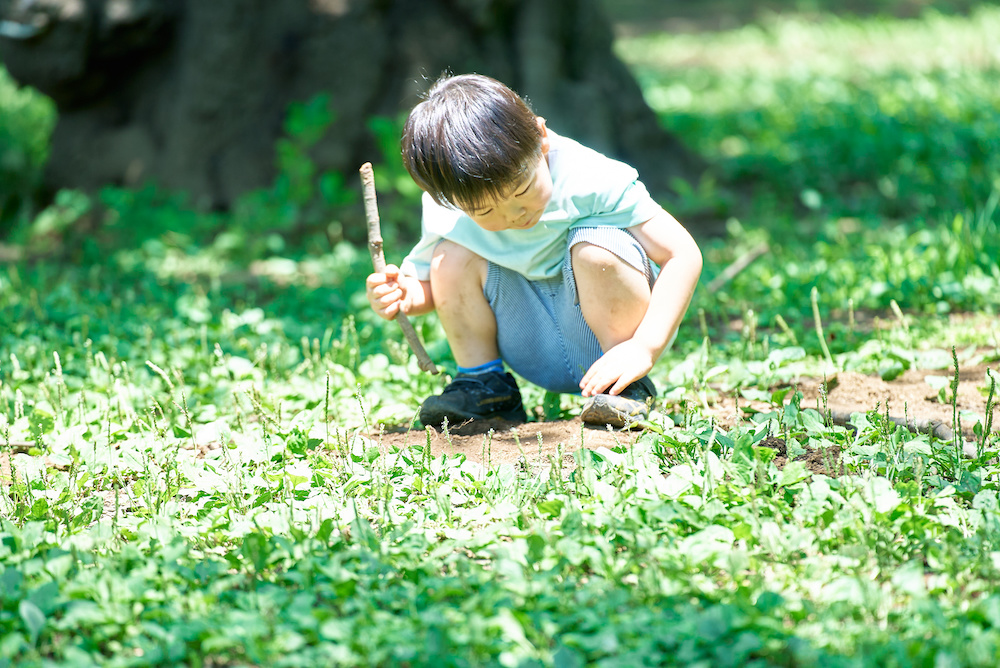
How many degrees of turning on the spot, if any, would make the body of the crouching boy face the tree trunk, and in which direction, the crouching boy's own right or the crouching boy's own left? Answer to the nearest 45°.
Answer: approximately 180°

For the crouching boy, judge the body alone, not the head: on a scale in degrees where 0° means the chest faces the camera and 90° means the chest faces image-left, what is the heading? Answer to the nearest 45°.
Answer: approximately 0°
